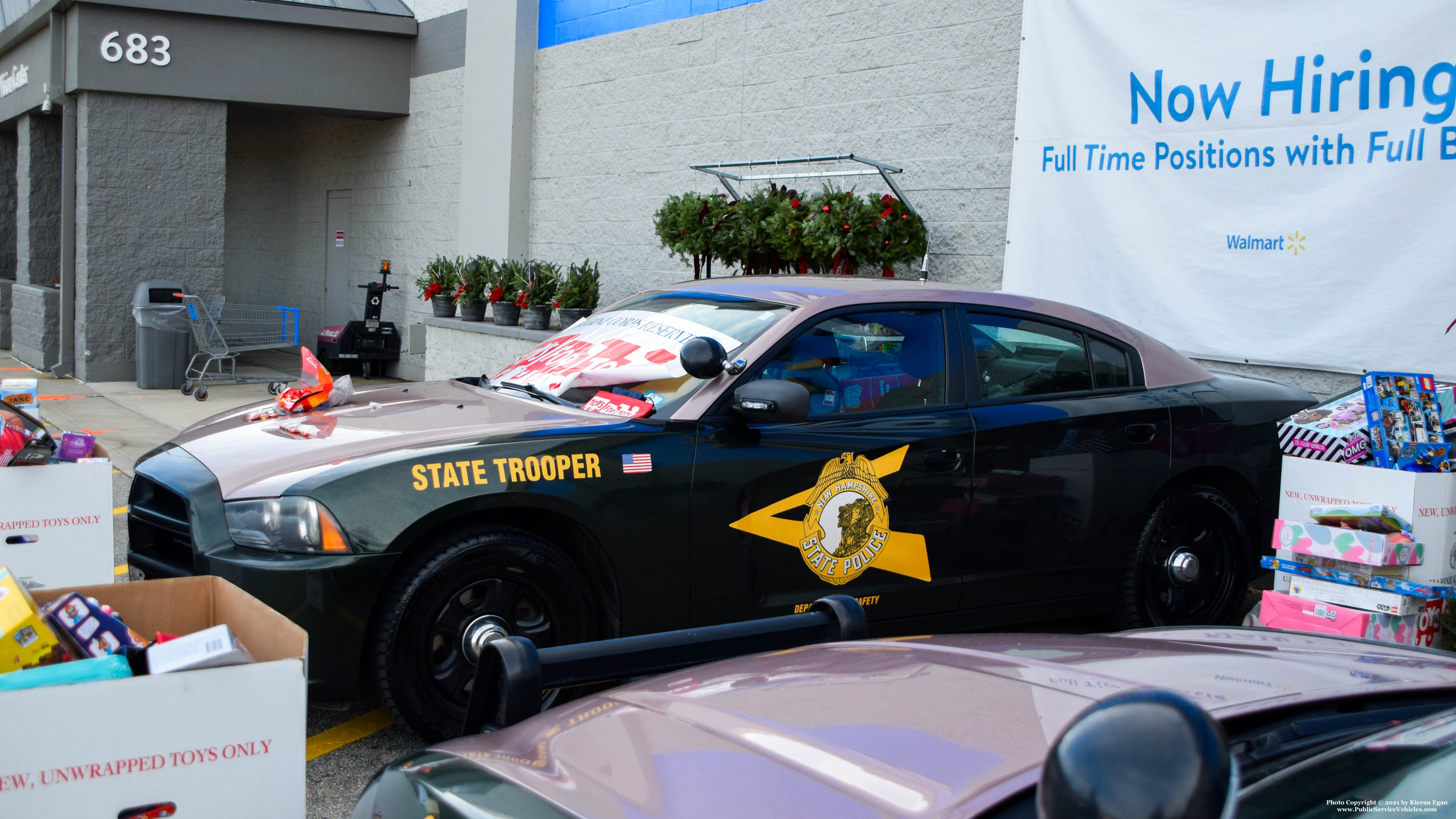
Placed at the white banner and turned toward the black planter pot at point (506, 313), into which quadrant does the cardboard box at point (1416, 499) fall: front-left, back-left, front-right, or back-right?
back-left

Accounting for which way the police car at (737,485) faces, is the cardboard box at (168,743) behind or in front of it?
in front

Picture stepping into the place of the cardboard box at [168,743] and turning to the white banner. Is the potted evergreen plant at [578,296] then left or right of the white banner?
left

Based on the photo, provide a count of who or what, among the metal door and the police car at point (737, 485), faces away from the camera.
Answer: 0

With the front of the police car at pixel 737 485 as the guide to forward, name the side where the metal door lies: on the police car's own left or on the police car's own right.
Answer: on the police car's own right

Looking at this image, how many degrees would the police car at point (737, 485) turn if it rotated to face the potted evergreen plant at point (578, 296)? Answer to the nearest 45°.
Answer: approximately 135° to its right

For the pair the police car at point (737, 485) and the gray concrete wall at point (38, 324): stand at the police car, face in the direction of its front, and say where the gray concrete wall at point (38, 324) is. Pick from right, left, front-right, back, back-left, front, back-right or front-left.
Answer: right

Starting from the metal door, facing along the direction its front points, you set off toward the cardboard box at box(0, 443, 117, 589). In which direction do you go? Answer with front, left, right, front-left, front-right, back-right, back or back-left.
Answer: front-right

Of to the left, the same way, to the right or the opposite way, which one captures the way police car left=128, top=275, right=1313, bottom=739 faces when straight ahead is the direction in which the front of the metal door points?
to the right

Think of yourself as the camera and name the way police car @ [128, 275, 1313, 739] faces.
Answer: facing the viewer and to the left of the viewer
